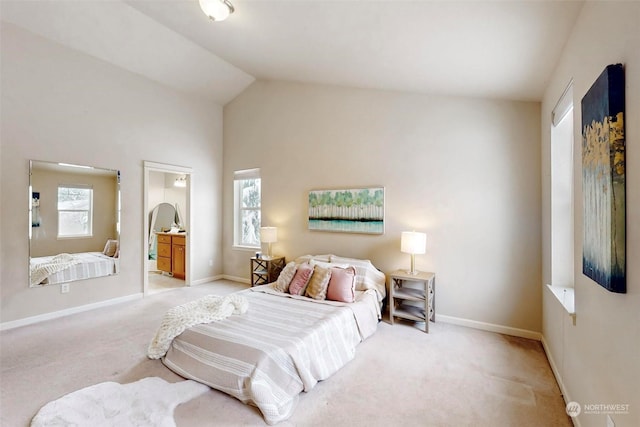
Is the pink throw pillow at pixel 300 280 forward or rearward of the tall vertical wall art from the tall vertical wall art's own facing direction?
forward

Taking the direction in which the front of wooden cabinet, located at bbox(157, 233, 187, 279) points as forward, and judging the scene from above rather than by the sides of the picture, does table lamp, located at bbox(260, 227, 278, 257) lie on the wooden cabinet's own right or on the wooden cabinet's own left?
on the wooden cabinet's own left

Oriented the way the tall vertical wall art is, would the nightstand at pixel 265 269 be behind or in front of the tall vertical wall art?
in front

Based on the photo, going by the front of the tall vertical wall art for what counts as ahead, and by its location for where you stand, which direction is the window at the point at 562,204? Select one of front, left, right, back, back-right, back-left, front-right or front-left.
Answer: right

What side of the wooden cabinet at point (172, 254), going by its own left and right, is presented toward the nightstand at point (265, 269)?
left

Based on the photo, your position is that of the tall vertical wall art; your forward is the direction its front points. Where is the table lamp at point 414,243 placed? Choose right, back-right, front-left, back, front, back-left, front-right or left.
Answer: front-right

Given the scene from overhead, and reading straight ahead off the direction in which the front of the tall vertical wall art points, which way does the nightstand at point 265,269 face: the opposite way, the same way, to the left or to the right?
to the left

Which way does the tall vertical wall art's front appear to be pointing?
to the viewer's left

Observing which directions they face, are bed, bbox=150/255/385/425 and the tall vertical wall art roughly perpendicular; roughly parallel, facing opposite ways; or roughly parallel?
roughly perpendicular

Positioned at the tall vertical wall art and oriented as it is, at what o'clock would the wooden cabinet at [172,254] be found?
The wooden cabinet is roughly at 12 o'clock from the tall vertical wall art.

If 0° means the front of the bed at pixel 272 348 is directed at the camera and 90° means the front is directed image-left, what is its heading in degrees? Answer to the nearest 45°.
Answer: approximately 45°

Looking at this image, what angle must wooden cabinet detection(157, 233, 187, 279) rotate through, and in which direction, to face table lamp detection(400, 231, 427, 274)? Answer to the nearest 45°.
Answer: approximately 90° to its left

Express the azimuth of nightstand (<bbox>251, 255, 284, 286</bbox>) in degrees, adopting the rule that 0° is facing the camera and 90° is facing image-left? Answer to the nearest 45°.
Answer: approximately 45°

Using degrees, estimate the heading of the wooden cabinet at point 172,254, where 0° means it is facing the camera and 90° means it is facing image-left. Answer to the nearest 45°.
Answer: approximately 45°
